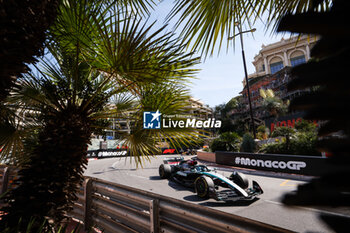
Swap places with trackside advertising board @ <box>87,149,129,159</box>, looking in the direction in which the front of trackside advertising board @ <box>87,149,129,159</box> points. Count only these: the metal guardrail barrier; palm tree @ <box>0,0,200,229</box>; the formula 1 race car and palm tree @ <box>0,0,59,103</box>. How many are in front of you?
4

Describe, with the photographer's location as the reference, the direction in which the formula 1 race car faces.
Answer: facing the viewer and to the right of the viewer

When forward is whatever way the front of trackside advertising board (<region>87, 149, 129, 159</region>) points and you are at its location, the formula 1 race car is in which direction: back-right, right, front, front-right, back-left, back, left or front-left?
front

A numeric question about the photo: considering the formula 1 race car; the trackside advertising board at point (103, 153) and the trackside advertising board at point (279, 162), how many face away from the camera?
0

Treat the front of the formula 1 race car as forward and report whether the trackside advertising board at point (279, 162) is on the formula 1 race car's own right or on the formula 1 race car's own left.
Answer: on the formula 1 race car's own left

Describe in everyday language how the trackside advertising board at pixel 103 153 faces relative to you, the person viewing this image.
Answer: facing the viewer

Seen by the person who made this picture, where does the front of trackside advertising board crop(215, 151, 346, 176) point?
facing the viewer and to the left of the viewer

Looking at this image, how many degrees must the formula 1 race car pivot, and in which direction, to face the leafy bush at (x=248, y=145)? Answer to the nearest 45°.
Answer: approximately 135° to its left

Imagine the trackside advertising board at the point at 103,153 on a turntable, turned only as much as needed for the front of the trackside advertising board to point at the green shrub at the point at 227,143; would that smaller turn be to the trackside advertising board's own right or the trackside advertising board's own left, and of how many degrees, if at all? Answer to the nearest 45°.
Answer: approximately 45° to the trackside advertising board's own left

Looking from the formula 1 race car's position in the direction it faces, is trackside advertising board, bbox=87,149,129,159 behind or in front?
behind

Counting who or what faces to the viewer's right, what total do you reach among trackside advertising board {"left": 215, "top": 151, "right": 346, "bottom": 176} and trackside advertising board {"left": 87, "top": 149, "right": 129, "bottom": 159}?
0

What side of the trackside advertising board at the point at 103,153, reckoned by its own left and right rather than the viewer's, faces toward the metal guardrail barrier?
front

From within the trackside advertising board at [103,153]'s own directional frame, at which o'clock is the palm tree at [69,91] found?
The palm tree is roughly at 12 o'clock from the trackside advertising board.
